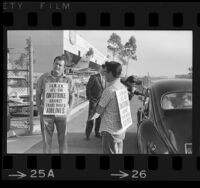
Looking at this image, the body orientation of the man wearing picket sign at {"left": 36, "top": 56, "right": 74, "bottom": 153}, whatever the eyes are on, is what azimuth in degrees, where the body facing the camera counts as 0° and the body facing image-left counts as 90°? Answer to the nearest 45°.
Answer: approximately 0°

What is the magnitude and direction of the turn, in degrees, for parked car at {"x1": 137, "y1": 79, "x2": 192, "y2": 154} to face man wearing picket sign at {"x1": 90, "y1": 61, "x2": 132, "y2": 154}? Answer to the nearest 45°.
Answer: approximately 90° to its left

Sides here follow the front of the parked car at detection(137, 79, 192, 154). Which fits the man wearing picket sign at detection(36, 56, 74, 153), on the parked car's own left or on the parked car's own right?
on the parked car's own left

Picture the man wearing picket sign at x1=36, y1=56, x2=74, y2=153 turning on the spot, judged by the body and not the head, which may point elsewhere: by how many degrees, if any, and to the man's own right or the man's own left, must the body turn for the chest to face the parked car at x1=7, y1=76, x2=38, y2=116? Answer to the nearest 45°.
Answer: approximately 135° to the man's own right

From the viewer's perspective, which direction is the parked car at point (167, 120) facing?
away from the camera

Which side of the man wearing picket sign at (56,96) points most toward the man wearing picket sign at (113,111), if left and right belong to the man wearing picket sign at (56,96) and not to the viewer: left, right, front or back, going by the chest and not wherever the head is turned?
left

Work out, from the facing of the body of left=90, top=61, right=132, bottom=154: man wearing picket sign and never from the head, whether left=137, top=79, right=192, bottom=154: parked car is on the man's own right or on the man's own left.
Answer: on the man's own right

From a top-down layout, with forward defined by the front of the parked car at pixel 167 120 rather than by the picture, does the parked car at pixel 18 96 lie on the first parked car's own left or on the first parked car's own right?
on the first parked car's own left
